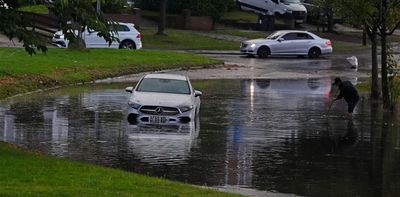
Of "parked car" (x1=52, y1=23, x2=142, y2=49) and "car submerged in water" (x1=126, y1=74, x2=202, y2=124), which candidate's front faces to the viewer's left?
the parked car

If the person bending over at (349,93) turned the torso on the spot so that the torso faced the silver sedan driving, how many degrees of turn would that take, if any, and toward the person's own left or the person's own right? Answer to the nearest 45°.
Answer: approximately 90° to the person's own right

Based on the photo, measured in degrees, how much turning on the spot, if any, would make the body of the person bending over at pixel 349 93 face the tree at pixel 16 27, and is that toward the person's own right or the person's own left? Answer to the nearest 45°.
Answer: approximately 45° to the person's own left

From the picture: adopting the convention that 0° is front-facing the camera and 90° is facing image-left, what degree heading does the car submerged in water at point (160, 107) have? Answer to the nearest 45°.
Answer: approximately 0°

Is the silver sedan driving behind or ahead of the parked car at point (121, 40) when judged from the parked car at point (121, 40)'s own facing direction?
behind

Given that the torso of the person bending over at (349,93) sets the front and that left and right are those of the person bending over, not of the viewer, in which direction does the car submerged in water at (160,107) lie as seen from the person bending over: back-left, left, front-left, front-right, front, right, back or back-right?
front-left

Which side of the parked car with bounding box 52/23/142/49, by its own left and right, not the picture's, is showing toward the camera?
left

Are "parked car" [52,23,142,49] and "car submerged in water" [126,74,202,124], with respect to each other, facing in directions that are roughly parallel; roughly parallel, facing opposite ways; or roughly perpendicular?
roughly perpendicular

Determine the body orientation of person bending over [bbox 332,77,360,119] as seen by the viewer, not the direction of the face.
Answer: to the viewer's left
